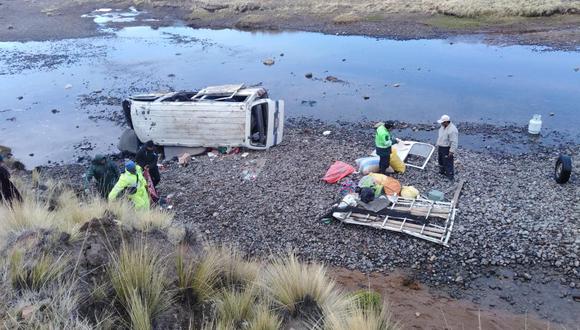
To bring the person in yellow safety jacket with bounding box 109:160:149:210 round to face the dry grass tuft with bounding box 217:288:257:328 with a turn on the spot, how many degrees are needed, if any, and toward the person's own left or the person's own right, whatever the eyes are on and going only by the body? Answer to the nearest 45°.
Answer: approximately 135° to the person's own left

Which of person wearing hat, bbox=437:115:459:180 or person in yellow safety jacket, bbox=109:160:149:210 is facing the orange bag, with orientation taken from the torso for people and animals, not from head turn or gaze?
the person wearing hat

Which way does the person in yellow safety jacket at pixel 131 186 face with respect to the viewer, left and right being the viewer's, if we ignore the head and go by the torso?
facing away from the viewer and to the left of the viewer

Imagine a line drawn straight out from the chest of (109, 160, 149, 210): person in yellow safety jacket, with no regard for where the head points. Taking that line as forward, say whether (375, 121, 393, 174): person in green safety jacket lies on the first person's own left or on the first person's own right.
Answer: on the first person's own right

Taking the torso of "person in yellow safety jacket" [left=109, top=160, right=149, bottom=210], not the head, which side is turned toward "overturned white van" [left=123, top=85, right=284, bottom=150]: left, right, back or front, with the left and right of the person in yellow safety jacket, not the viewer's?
right

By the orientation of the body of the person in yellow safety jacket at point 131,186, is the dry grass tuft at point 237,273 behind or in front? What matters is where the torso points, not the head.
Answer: behind

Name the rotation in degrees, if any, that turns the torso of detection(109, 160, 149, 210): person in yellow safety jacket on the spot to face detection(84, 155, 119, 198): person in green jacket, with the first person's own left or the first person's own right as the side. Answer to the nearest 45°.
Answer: approximately 45° to the first person's own right

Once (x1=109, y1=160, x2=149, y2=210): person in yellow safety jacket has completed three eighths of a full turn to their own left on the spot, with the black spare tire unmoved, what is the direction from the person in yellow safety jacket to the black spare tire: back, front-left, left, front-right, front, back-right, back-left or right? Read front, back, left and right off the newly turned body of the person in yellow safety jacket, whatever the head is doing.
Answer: left

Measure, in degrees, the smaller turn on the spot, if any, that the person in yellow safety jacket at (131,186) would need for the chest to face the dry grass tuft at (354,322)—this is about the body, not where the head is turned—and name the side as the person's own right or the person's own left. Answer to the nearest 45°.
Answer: approximately 135° to the person's own left

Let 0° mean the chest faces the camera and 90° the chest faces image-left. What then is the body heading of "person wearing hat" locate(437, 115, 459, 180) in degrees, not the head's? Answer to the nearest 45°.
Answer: approximately 45°

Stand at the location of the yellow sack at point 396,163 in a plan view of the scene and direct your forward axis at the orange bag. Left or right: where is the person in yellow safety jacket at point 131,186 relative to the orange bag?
right

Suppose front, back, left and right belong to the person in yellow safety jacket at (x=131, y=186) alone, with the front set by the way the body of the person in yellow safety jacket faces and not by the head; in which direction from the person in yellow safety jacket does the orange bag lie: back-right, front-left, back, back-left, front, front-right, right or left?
back-right
